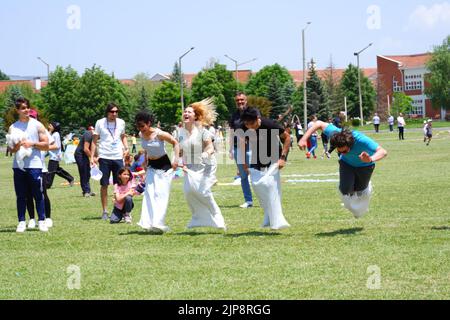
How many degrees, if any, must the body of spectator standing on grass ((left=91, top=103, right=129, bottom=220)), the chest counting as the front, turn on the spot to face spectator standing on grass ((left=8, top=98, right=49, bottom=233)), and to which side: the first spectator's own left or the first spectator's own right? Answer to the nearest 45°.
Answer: approximately 45° to the first spectator's own right

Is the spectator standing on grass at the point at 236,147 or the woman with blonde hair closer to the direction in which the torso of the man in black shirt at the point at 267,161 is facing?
the woman with blonde hair

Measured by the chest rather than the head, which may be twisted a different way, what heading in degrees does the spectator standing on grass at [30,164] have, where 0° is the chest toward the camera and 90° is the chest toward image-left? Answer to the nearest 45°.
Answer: approximately 0°

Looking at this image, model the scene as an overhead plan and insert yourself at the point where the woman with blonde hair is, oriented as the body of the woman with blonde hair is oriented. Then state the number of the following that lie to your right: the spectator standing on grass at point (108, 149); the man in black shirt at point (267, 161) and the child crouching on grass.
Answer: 2

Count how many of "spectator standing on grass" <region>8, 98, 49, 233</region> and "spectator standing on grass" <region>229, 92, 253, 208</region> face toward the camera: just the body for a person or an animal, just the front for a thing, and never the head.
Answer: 2

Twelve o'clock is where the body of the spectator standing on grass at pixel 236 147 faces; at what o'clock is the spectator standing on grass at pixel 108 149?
the spectator standing on grass at pixel 108 149 is roughly at 2 o'clock from the spectator standing on grass at pixel 236 147.

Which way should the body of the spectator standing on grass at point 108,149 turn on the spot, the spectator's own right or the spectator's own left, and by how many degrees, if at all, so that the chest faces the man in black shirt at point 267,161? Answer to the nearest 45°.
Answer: approximately 45° to the spectator's own left

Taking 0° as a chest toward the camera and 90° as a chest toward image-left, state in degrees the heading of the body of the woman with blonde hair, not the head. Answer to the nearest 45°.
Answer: approximately 45°

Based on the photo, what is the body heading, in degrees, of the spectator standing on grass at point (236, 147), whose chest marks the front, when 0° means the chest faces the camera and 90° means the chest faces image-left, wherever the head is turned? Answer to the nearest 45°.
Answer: approximately 0°

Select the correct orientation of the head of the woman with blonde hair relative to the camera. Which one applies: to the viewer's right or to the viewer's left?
to the viewer's left

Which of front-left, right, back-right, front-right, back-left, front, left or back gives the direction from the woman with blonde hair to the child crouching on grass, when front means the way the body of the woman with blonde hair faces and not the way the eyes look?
right

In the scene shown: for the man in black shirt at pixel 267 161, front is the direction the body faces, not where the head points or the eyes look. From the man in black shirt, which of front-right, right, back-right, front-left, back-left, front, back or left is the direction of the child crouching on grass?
right
